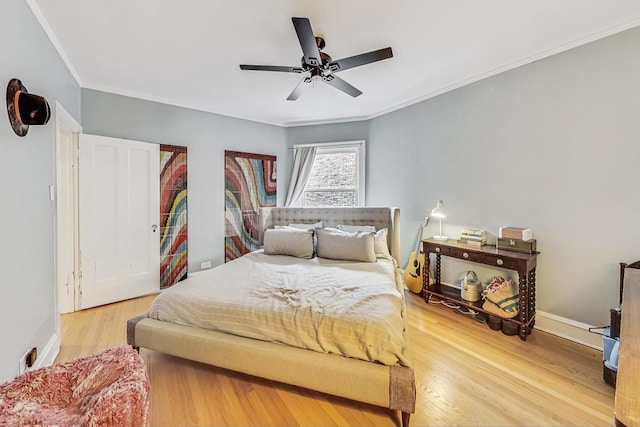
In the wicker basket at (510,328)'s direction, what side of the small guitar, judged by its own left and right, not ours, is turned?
left

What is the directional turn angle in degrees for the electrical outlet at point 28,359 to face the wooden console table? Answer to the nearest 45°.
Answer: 0° — it already faces it

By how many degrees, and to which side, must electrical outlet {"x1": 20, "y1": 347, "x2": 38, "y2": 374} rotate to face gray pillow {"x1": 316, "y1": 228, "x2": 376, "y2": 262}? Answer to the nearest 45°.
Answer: approximately 45° to its left

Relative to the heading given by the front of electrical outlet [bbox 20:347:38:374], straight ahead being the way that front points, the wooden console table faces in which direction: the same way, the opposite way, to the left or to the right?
the opposite way

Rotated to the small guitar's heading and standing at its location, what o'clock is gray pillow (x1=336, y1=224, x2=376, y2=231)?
The gray pillow is roughly at 1 o'clock from the small guitar.

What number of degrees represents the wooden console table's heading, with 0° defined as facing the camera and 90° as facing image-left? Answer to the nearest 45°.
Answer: approximately 45°

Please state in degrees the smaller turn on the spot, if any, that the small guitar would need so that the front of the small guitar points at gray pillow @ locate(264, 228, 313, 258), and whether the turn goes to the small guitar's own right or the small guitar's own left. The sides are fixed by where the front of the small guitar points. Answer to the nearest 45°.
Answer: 0° — it already faces it

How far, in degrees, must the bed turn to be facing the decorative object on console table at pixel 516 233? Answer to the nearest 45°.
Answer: approximately 135° to its left

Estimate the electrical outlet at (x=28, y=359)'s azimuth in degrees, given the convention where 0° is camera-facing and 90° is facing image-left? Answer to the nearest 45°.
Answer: approximately 315°

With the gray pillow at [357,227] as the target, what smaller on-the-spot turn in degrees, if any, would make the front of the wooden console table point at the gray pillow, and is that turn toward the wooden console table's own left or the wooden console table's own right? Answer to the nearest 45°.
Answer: approximately 45° to the wooden console table's own right

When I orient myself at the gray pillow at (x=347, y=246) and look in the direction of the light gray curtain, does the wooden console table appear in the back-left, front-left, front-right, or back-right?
back-right
